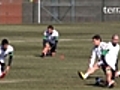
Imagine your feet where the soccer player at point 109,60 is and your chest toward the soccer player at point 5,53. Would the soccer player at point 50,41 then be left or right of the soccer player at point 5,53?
right

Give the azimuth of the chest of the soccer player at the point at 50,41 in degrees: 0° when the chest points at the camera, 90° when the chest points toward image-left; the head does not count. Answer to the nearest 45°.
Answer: approximately 45°

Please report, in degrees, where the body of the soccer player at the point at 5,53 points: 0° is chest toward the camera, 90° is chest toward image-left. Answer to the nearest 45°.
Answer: approximately 45°

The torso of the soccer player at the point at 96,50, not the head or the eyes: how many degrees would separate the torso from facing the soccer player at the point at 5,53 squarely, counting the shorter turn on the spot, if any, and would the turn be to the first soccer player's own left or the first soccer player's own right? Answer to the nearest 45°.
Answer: approximately 45° to the first soccer player's own right

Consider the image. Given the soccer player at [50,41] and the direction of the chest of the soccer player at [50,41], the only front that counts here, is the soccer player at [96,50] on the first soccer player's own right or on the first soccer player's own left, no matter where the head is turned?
on the first soccer player's own left
